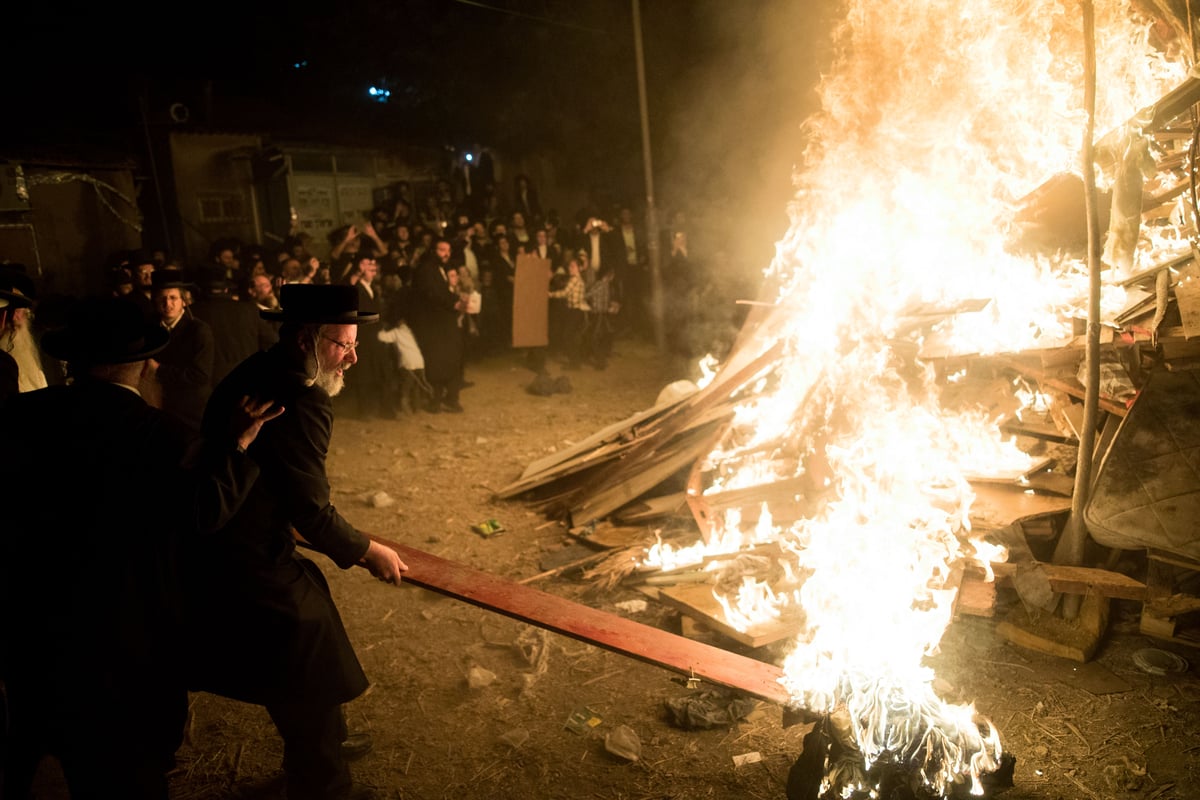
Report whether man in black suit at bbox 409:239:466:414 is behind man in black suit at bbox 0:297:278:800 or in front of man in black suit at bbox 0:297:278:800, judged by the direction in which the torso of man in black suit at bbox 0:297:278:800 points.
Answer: in front

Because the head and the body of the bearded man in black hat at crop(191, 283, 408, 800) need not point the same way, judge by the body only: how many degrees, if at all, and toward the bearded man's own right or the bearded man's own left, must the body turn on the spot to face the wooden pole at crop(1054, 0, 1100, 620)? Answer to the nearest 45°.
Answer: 0° — they already face it

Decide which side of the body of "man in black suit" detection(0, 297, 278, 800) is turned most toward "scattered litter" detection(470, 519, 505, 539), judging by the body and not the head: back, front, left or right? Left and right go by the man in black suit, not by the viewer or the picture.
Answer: front

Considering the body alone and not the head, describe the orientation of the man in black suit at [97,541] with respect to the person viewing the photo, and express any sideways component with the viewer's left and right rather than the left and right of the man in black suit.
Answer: facing away from the viewer and to the right of the viewer

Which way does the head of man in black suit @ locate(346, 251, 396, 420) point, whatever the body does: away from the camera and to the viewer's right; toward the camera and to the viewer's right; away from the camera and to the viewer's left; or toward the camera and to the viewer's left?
toward the camera and to the viewer's right

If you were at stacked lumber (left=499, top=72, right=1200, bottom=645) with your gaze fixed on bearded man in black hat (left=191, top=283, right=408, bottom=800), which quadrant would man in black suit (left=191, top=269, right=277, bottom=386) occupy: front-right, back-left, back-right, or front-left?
front-right

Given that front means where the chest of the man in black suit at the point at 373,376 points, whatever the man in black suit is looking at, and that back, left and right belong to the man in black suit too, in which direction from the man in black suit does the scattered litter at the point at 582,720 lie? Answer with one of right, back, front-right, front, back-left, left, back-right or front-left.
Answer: front-right

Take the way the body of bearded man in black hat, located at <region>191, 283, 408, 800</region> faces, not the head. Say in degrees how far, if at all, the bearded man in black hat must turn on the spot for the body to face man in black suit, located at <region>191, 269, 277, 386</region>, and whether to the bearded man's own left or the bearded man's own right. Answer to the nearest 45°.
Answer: approximately 90° to the bearded man's own left

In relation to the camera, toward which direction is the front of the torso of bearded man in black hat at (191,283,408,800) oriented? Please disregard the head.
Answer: to the viewer's right

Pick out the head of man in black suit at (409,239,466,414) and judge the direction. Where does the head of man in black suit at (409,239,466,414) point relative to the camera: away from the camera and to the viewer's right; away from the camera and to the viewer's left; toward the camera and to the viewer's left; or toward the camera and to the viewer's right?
toward the camera and to the viewer's right

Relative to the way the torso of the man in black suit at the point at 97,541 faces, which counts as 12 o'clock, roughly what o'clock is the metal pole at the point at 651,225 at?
The metal pole is roughly at 12 o'clock from the man in black suit.

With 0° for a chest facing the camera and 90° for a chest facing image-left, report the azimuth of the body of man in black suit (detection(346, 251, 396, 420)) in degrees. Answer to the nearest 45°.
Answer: approximately 315°
